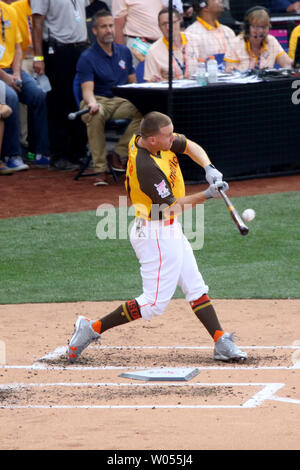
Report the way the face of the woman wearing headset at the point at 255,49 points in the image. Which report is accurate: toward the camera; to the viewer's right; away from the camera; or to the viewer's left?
toward the camera

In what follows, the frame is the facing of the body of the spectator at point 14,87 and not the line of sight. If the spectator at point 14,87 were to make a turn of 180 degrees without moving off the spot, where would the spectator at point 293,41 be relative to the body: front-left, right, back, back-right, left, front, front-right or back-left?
back-right

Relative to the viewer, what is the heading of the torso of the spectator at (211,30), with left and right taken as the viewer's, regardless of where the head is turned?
facing the viewer and to the right of the viewer

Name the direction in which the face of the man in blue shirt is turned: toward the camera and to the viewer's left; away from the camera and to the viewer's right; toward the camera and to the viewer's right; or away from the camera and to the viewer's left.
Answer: toward the camera and to the viewer's right

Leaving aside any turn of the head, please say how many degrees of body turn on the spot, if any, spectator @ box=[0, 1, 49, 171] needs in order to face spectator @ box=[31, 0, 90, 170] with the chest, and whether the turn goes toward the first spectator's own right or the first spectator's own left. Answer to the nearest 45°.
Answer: approximately 45° to the first spectator's own left

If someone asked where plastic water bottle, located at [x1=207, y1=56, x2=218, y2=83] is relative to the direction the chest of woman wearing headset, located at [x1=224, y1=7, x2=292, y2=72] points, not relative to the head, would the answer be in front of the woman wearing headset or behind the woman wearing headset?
in front

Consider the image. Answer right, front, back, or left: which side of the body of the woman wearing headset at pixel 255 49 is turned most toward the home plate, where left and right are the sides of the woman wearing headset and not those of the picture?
front

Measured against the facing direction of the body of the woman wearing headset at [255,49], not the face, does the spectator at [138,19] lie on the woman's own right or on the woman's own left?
on the woman's own right

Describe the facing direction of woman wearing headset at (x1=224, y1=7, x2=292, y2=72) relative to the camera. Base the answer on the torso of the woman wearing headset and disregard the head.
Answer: toward the camera

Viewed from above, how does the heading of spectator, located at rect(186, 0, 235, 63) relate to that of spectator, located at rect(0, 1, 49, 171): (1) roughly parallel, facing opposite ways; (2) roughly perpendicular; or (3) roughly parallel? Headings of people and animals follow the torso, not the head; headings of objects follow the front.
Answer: roughly parallel

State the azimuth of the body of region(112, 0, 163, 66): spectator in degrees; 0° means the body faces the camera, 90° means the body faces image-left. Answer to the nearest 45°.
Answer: approximately 315°

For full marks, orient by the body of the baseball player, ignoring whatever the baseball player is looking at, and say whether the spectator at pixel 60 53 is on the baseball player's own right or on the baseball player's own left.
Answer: on the baseball player's own left

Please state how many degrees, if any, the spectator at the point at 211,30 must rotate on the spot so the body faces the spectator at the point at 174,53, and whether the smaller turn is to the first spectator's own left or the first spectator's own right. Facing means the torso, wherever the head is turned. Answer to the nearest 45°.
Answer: approximately 90° to the first spectator's own right

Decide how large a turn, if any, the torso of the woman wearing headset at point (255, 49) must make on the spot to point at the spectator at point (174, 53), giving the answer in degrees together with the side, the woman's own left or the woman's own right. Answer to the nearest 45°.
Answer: approximately 90° to the woman's own right
